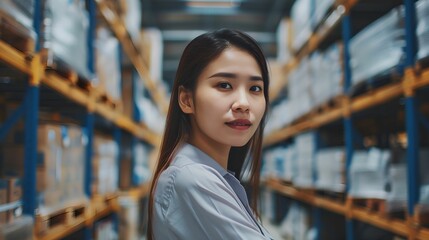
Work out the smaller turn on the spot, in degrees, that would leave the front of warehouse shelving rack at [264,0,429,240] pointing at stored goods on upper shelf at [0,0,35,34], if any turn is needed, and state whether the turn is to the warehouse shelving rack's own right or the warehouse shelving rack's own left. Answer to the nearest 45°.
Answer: approximately 45° to the warehouse shelving rack's own left

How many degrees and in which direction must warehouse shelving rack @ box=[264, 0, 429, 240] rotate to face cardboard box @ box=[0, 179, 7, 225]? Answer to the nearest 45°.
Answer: approximately 45° to its left

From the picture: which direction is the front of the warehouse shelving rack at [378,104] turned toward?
to the viewer's left
